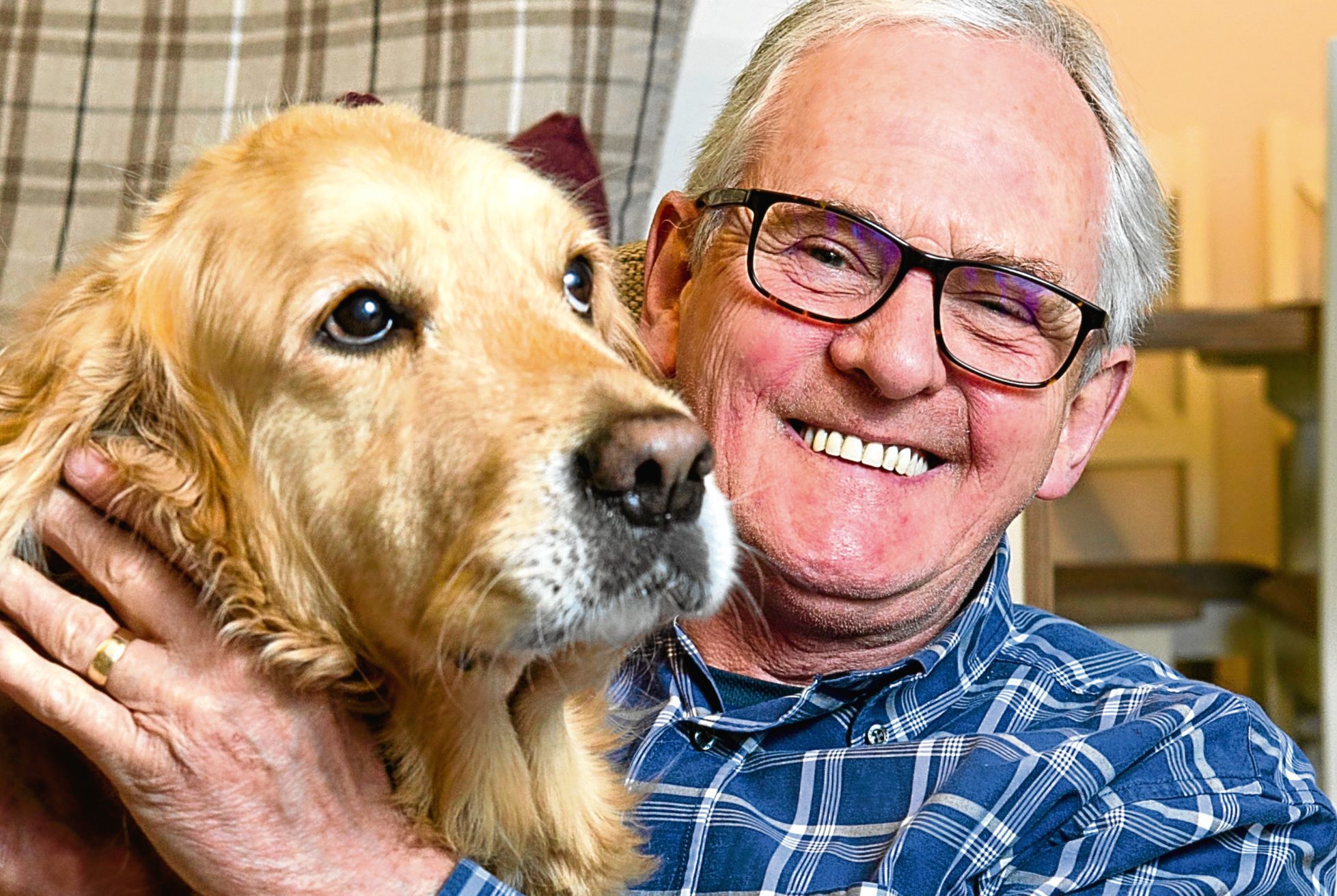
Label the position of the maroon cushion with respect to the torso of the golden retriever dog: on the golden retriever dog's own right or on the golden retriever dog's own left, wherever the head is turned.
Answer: on the golden retriever dog's own left

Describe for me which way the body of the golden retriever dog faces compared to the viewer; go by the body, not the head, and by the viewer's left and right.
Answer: facing the viewer and to the right of the viewer

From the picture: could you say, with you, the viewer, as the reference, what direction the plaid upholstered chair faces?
facing the viewer
